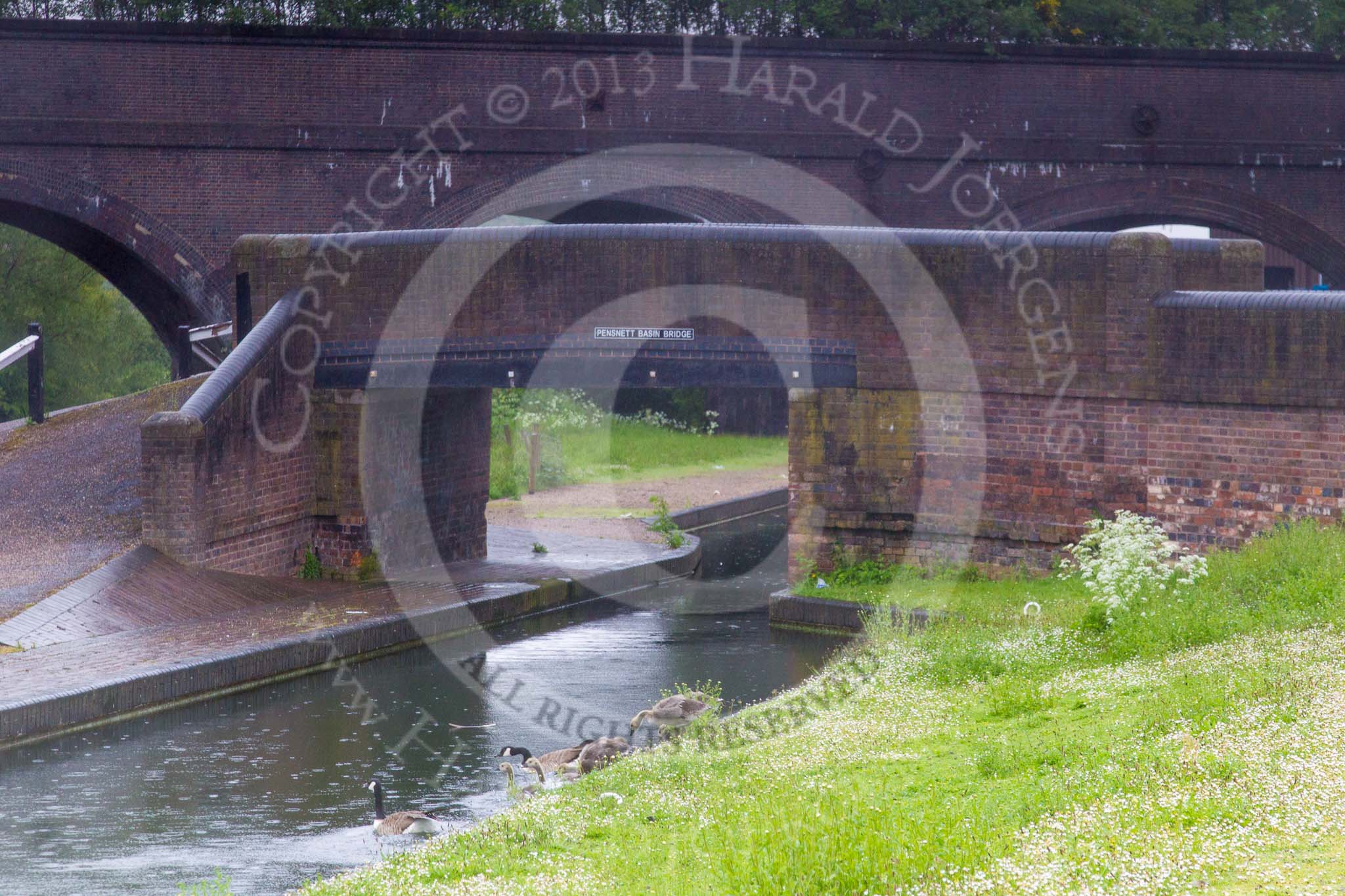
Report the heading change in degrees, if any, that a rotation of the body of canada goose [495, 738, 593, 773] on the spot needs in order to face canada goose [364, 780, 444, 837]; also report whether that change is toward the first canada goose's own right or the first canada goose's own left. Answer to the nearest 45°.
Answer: approximately 45° to the first canada goose's own left

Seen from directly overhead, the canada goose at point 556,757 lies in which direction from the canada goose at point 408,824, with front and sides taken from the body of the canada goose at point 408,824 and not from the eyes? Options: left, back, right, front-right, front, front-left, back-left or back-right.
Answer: back-right

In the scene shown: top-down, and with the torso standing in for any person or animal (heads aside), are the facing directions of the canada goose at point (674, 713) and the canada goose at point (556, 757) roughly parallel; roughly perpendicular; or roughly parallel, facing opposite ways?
roughly parallel

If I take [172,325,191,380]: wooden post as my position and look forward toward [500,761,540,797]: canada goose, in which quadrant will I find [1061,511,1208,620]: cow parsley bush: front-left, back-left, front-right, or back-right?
front-left

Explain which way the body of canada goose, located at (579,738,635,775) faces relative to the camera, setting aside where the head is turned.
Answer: to the viewer's left

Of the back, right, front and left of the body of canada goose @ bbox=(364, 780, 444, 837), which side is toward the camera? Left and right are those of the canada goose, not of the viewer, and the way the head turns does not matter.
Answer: left

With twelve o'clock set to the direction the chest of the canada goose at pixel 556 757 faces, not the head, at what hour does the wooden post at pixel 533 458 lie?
The wooden post is roughly at 3 o'clock from the canada goose.

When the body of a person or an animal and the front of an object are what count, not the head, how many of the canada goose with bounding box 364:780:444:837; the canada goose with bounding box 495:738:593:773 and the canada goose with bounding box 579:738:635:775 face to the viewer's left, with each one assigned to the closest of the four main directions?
3

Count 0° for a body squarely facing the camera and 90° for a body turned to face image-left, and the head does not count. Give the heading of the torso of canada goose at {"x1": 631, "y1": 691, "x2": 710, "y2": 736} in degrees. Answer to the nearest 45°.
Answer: approximately 90°

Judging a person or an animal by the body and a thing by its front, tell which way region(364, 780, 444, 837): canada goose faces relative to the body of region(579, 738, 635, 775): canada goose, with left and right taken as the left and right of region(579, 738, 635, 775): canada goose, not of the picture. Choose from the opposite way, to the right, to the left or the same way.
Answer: the same way

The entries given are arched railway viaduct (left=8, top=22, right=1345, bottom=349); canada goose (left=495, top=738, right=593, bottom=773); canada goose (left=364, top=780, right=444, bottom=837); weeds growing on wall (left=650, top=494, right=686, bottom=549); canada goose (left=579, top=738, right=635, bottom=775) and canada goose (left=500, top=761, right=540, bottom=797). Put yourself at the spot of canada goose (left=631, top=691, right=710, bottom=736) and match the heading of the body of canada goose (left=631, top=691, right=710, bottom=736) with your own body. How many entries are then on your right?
2

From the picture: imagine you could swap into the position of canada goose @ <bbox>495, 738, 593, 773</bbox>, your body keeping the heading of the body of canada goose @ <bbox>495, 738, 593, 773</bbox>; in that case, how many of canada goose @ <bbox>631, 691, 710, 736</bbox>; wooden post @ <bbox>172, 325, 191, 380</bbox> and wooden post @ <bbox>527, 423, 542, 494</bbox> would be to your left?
0

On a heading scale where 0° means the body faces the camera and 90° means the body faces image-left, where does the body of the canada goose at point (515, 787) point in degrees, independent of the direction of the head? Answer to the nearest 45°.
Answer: approximately 90°

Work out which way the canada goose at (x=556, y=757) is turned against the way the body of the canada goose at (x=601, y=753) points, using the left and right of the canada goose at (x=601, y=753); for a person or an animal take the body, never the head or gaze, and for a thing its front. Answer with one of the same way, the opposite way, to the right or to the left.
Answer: the same way

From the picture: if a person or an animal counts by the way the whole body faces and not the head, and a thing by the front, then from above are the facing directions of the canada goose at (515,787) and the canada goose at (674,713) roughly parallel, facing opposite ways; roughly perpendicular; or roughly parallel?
roughly parallel

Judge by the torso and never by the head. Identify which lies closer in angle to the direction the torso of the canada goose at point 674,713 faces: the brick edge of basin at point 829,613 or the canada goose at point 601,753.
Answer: the canada goose

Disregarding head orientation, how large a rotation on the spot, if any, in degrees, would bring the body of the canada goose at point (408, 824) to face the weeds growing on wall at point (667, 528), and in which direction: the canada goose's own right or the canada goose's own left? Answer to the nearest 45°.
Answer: approximately 90° to the canada goose's own right
